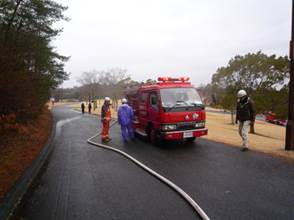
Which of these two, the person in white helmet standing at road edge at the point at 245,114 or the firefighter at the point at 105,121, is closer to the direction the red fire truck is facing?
the person in white helmet standing at road edge

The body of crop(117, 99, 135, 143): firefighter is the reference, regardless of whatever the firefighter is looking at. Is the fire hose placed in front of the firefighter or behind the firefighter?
behind

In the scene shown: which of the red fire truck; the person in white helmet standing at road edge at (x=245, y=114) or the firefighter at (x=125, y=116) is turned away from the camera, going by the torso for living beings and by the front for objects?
the firefighter

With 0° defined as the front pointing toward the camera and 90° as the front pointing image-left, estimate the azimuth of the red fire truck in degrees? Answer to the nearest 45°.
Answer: approximately 315°

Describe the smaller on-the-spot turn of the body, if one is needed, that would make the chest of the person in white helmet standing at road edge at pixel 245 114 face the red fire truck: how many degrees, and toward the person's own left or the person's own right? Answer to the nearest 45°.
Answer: approximately 45° to the person's own right

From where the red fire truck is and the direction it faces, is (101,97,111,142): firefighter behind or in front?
behind

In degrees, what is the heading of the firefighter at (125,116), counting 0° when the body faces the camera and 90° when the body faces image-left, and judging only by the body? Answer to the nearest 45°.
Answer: approximately 180°
